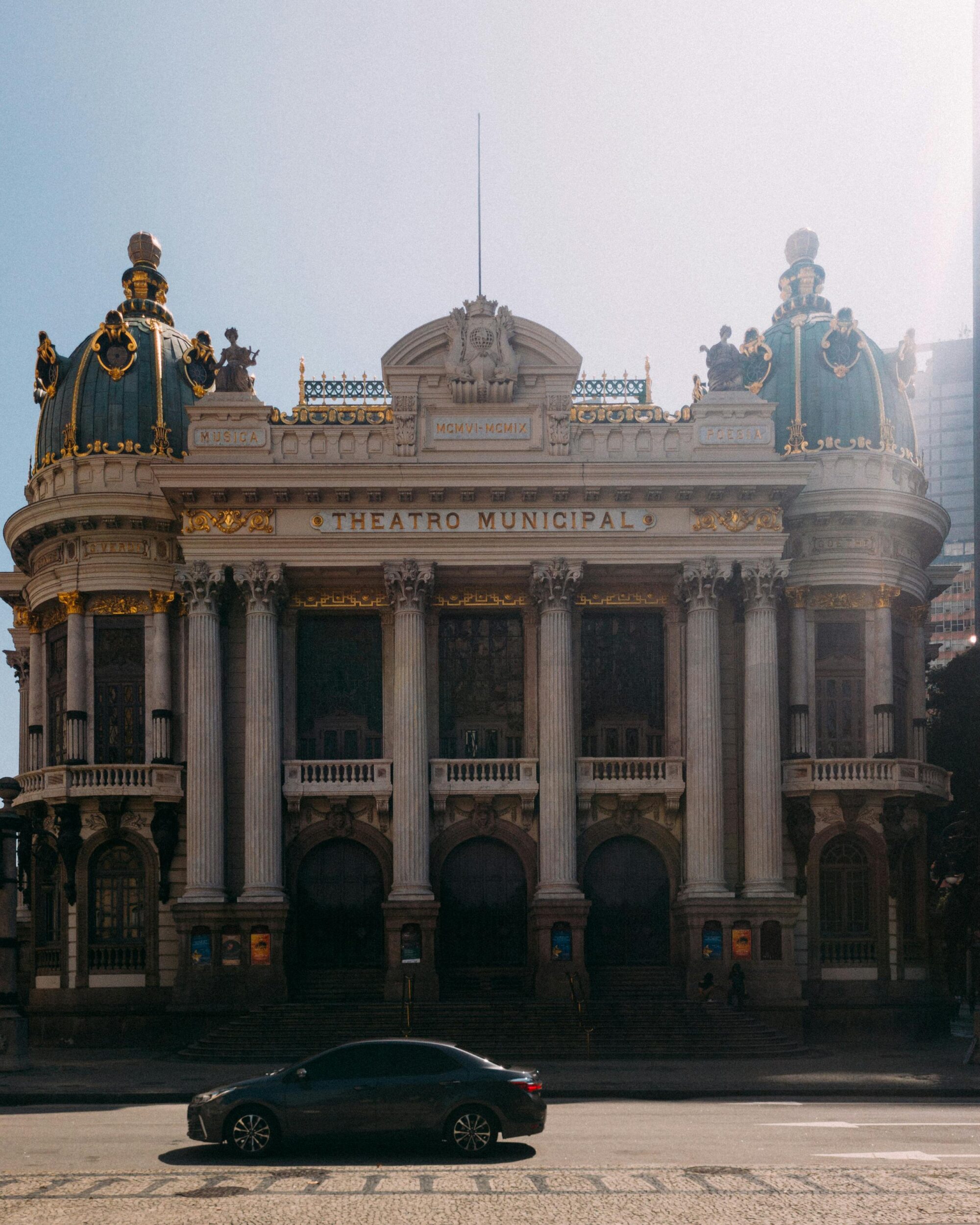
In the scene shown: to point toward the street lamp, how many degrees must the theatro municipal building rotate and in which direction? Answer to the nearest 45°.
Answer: approximately 45° to its right

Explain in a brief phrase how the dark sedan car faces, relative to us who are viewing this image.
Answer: facing to the left of the viewer

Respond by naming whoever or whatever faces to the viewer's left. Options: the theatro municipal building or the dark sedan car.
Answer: the dark sedan car

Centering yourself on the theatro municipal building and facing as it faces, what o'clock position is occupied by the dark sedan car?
The dark sedan car is roughly at 12 o'clock from the theatro municipal building.

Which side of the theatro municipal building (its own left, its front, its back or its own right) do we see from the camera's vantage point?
front

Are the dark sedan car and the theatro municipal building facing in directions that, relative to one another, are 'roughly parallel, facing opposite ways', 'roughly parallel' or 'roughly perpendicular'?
roughly perpendicular

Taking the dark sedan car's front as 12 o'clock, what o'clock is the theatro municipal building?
The theatro municipal building is roughly at 3 o'clock from the dark sedan car.

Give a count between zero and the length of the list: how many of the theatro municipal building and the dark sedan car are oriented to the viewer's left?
1
